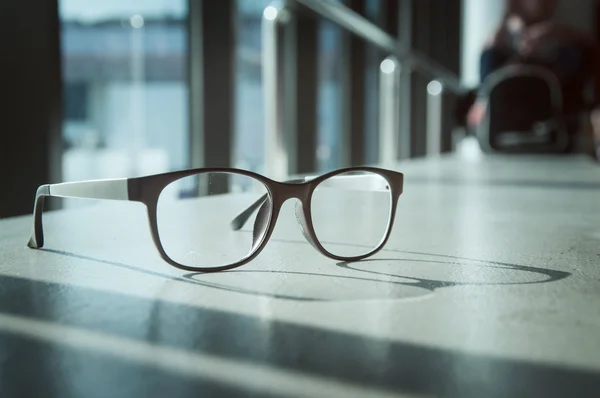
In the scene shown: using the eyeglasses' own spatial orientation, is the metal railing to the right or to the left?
on its left

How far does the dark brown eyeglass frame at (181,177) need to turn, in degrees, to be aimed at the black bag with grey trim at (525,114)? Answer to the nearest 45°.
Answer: approximately 90° to its left

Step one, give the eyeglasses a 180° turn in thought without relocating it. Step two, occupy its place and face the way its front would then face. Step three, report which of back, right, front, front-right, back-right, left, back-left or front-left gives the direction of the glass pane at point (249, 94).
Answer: front-right

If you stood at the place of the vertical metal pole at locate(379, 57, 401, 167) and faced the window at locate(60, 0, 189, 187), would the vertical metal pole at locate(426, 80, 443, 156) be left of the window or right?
right

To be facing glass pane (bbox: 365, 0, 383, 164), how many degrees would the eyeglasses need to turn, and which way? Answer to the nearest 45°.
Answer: approximately 135° to its left

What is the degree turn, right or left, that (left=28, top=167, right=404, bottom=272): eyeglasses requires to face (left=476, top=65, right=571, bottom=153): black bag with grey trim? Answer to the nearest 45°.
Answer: approximately 90° to its left

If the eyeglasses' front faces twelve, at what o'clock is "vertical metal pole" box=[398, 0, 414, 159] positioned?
The vertical metal pole is roughly at 8 o'clock from the eyeglasses.

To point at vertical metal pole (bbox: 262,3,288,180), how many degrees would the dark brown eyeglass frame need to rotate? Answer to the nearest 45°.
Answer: approximately 135° to its left

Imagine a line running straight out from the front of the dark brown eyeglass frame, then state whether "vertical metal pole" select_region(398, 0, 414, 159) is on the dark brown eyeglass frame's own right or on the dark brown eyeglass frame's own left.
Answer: on the dark brown eyeglass frame's own left

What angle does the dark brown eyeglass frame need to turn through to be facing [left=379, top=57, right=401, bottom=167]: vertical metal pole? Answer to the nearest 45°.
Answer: approximately 135° to its left

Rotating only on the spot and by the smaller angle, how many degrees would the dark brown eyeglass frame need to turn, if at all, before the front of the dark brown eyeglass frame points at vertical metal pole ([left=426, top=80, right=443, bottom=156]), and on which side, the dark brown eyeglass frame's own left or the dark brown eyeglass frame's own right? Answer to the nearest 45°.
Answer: approximately 135° to the dark brown eyeglass frame's own left

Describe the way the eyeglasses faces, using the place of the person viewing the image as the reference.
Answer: facing the viewer and to the right of the viewer
